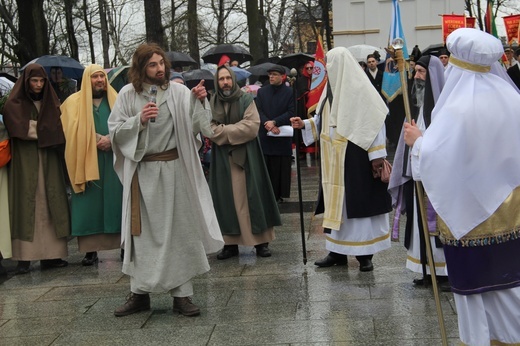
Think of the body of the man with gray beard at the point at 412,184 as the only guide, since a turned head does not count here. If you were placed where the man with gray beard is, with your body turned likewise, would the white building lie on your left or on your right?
on your right

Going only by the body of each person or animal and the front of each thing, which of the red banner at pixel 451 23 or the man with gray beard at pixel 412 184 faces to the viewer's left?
the man with gray beard

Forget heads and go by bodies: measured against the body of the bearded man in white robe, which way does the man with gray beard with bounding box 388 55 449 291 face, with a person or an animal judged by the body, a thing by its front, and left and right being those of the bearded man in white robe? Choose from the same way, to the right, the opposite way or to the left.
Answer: to the right

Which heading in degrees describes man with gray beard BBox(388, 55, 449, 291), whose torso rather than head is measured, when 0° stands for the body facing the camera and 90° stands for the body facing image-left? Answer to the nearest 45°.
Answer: approximately 90°

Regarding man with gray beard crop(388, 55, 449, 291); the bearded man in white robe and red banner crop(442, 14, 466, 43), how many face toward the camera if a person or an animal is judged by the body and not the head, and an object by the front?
2

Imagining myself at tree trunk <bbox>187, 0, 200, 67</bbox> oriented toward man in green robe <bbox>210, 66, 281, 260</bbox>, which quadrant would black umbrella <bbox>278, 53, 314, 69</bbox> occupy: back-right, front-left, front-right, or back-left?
front-left

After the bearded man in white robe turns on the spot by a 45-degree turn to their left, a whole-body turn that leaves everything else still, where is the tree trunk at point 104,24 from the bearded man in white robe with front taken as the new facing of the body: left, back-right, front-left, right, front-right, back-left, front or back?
back-left

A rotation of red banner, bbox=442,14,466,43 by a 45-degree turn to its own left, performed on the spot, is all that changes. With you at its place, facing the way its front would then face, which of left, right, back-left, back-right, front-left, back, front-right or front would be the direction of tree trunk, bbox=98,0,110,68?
back

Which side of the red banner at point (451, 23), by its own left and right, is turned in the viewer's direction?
front

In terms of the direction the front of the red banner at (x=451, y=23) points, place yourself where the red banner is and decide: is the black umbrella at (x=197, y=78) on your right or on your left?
on your right

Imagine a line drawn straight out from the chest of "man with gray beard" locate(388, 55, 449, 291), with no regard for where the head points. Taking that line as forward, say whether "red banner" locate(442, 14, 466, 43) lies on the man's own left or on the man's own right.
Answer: on the man's own right

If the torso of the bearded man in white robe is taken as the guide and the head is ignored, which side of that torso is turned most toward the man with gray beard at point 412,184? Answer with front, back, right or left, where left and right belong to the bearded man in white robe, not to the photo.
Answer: left

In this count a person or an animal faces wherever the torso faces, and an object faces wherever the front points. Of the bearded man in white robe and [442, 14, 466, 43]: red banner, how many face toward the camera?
2

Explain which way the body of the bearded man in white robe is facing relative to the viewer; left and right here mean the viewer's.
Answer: facing the viewer

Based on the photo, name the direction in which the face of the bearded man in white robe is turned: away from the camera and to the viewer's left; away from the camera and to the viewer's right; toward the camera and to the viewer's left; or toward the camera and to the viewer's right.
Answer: toward the camera and to the viewer's right

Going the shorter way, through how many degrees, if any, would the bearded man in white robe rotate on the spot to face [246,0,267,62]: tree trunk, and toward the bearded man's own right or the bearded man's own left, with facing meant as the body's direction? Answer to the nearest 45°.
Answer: approximately 180°
